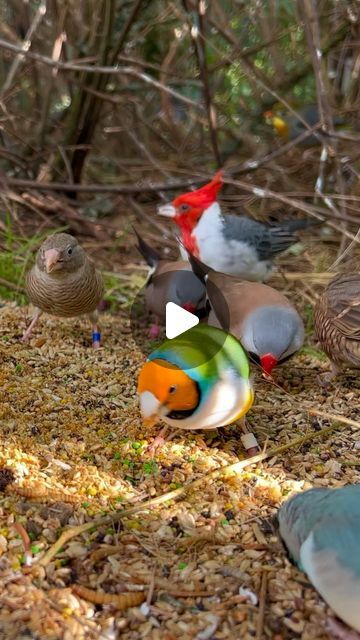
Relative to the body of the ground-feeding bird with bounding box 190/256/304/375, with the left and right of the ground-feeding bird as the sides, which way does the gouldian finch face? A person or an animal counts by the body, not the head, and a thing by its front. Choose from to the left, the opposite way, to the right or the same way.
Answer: to the right

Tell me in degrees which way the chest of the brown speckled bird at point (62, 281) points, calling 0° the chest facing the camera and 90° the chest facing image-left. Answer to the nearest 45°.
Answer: approximately 0°

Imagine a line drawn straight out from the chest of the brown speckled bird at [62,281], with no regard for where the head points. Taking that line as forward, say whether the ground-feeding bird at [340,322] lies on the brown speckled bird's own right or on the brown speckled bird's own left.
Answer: on the brown speckled bird's own left

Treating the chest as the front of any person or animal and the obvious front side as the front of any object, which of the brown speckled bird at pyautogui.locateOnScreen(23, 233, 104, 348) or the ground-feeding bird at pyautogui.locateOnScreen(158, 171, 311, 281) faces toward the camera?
the brown speckled bird

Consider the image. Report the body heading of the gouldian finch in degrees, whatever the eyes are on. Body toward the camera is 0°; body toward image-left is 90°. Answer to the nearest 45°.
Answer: approximately 45°

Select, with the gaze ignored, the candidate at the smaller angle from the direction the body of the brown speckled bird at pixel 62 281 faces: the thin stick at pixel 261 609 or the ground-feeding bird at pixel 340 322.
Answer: the thin stick

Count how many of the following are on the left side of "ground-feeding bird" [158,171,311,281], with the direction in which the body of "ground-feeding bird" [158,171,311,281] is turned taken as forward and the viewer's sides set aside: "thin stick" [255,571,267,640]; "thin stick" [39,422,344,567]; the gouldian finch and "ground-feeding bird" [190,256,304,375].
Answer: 4

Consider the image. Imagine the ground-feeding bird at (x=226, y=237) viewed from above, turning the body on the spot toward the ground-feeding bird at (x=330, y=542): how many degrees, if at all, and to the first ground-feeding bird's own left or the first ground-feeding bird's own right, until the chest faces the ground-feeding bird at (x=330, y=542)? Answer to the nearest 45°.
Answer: approximately 90° to the first ground-feeding bird's own left

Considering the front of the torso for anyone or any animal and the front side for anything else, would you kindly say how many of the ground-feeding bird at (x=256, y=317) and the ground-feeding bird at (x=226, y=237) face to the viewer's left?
1

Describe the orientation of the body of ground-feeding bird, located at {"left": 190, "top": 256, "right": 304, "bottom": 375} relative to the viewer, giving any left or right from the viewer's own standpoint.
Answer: facing the viewer and to the right of the viewer

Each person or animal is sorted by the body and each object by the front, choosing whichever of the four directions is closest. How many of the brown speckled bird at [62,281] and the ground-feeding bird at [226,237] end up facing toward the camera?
1

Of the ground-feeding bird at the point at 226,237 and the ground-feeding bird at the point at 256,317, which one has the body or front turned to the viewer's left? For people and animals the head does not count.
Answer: the ground-feeding bird at the point at 226,237

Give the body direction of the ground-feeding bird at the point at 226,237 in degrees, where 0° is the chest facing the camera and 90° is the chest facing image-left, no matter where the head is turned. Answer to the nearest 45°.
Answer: approximately 90°

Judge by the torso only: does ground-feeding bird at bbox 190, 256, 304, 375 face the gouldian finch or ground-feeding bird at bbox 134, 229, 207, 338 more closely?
the gouldian finch

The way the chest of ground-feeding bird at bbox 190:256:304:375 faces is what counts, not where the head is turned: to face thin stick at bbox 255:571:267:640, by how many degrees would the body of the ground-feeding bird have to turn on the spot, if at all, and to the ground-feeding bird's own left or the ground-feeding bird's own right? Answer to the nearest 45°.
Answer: approximately 45° to the ground-feeding bird's own right
